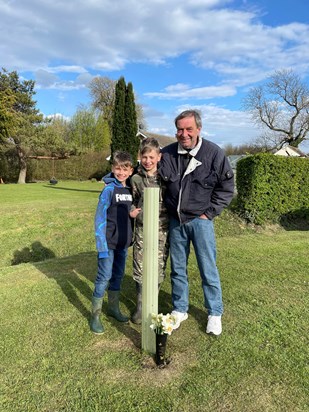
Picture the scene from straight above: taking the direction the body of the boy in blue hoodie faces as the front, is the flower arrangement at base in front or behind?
in front

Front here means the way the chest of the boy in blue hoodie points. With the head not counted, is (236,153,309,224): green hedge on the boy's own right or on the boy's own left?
on the boy's own left

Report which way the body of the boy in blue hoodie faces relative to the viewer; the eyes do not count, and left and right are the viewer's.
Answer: facing the viewer and to the right of the viewer

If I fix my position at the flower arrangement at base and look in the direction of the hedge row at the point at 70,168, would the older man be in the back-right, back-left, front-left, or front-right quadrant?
front-right

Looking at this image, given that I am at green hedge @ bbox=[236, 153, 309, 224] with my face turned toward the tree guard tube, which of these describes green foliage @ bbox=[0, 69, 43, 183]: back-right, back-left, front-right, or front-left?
back-right

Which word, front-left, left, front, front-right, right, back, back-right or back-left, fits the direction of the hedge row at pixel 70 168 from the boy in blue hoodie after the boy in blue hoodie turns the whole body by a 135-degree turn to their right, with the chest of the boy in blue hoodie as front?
right

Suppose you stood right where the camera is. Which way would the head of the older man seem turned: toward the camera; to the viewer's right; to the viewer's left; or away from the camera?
toward the camera

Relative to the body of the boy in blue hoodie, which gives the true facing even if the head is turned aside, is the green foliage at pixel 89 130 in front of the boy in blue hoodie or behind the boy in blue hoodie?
behind

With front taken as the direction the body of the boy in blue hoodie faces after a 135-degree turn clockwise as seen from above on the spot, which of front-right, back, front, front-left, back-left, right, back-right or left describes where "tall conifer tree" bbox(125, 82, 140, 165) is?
right

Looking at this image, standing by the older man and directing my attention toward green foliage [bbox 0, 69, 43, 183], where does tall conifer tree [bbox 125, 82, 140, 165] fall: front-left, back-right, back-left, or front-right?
front-right

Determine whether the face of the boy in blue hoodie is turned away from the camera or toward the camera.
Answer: toward the camera

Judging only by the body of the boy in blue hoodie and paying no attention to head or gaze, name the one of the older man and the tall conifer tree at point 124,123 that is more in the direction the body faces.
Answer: the older man
